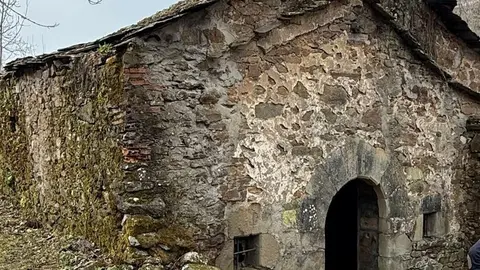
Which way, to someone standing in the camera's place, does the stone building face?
facing the viewer and to the right of the viewer
